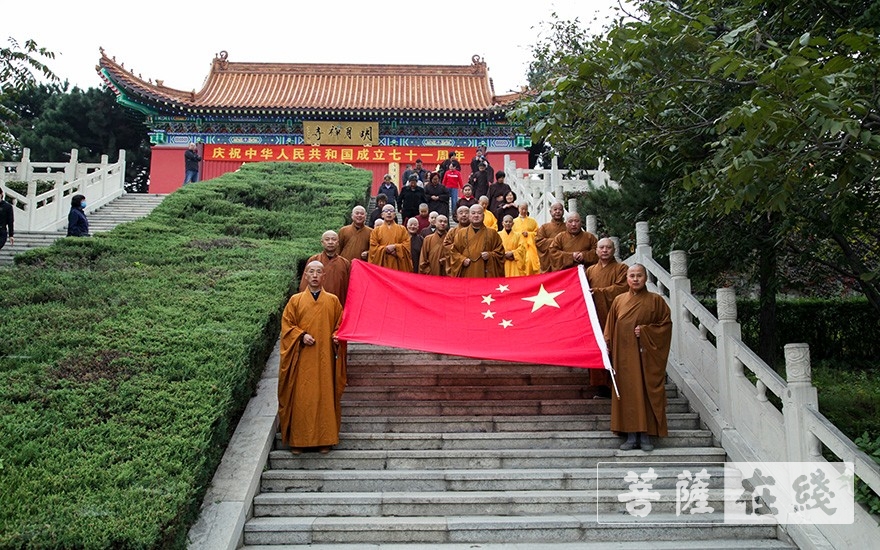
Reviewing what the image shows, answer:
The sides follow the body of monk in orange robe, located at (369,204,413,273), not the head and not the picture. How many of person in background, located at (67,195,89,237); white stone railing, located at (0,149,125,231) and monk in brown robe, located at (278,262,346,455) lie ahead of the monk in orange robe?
1

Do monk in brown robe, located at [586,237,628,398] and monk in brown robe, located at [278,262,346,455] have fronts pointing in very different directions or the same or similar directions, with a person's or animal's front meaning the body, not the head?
same or similar directions

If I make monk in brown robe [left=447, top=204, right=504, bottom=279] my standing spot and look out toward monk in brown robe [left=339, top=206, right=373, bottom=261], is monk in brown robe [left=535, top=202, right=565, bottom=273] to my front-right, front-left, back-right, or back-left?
back-right

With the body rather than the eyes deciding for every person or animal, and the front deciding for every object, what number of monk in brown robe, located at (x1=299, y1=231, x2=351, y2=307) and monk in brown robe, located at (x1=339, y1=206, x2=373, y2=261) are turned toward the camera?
2

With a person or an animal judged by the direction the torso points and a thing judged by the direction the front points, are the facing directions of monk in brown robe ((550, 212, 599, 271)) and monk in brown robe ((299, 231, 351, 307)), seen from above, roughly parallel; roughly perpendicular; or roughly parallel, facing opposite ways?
roughly parallel

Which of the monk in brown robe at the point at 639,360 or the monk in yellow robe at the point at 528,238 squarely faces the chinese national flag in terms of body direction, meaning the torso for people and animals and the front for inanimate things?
the monk in yellow robe

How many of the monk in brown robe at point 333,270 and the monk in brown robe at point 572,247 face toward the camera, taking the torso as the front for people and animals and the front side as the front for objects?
2

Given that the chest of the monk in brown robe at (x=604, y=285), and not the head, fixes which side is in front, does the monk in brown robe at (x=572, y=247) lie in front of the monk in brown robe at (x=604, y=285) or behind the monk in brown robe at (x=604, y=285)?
behind

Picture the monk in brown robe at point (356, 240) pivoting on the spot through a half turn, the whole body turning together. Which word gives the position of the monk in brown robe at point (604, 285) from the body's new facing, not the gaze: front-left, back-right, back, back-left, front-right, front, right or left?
back-right

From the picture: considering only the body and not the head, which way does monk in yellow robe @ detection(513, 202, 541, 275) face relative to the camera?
toward the camera

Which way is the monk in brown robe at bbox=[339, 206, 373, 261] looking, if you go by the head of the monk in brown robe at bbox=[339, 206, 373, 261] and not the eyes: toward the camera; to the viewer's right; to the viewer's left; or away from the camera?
toward the camera

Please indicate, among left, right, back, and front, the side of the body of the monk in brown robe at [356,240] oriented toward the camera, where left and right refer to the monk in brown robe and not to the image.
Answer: front

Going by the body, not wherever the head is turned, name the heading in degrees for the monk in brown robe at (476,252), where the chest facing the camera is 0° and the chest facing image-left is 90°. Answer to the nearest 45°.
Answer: approximately 0°

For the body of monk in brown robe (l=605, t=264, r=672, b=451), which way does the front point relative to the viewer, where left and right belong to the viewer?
facing the viewer

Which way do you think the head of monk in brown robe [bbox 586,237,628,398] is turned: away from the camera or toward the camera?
toward the camera
